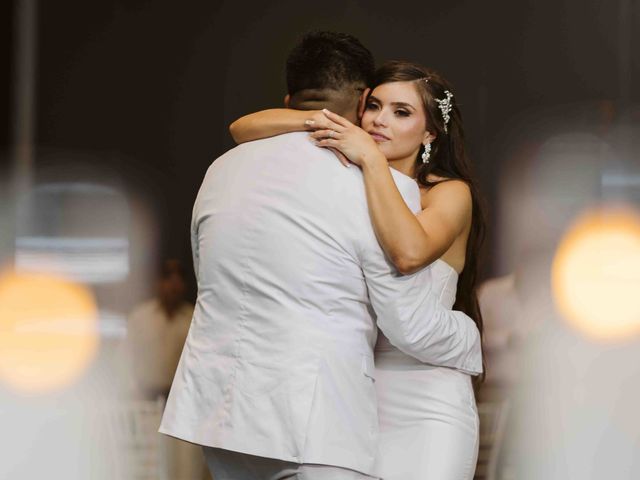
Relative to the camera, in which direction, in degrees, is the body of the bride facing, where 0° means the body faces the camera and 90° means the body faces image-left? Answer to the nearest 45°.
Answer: approximately 45°

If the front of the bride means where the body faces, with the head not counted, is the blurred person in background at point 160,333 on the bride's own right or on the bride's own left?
on the bride's own right
